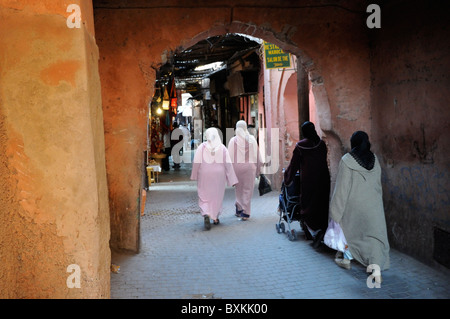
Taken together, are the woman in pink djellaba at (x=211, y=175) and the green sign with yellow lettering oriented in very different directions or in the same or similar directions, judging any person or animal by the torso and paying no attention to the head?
very different directions

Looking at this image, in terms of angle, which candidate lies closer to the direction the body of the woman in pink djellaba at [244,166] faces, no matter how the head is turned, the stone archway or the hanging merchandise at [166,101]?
the hanging merchandise

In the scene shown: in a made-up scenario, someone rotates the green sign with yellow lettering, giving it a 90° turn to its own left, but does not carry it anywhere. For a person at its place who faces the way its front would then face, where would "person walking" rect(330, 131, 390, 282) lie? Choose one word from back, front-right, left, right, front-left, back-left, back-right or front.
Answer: right

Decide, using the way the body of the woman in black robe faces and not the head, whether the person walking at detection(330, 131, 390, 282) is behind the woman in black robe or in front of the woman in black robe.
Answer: behind

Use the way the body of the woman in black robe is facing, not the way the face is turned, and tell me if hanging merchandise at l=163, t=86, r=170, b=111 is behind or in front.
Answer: in front

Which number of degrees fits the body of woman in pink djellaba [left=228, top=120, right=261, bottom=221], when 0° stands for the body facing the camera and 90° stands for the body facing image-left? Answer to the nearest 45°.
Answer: approximately 180°

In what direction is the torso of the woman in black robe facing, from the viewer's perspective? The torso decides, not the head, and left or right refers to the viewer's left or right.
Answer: facing away from the viewer and to the left of the viewer

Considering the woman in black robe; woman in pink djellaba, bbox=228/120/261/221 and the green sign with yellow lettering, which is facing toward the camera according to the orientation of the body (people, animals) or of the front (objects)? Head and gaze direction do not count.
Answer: the green sign with yellow lettering

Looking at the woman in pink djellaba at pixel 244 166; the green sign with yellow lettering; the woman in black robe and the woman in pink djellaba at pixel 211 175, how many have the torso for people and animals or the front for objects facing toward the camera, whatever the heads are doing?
1

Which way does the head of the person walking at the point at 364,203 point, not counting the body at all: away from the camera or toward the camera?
away from the camera

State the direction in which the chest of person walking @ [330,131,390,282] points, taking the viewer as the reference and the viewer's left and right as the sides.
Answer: facing away from the viewer and to the left of the viewer

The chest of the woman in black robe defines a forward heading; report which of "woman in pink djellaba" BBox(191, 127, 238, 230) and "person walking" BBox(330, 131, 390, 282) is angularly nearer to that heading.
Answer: the woman in pink djellaba

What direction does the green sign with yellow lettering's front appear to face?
toward the camera

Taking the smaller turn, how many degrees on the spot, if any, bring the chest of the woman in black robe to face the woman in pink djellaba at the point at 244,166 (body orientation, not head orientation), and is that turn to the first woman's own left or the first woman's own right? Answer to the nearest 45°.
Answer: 0° — they already face them

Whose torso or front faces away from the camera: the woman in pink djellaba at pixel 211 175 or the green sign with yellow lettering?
the woman in pink djellaba

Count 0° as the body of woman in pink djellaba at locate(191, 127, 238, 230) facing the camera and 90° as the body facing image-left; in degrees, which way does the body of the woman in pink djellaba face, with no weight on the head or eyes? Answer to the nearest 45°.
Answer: approximately 180°

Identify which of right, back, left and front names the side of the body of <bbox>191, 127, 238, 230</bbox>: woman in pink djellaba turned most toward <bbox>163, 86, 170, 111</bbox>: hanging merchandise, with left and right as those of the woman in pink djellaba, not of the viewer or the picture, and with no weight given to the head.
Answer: front
